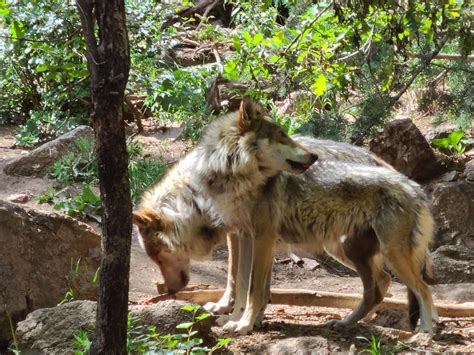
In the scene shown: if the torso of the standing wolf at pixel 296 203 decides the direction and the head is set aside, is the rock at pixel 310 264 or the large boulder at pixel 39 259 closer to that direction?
the large boulder

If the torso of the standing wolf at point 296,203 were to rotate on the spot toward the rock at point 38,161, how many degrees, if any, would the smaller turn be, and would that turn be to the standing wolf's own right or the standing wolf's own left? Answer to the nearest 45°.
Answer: approximately 45° to the standing wolf's own right

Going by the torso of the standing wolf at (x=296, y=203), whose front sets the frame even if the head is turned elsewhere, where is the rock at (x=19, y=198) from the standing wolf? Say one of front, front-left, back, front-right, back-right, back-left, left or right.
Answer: front-right

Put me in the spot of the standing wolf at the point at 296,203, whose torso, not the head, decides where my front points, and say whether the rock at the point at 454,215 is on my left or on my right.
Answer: on my right

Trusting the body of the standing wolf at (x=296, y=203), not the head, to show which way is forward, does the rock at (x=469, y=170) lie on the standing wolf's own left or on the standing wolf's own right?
on the standing wolf's own right

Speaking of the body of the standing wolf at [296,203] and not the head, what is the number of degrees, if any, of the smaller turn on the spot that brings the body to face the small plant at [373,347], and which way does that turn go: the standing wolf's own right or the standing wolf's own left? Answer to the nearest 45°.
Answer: approximately 135° to the standing wolf's own left

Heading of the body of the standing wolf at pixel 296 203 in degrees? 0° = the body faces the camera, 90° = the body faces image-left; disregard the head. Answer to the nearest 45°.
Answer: approximately 90°
